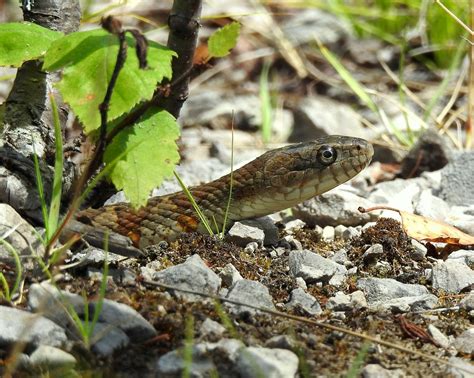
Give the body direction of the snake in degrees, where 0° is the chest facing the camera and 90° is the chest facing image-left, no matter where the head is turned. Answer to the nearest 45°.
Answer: approximately 270°

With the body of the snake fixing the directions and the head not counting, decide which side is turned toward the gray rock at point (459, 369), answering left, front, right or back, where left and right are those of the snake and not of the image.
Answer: right

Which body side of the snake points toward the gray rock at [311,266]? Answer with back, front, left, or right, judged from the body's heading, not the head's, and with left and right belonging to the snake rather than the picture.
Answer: right

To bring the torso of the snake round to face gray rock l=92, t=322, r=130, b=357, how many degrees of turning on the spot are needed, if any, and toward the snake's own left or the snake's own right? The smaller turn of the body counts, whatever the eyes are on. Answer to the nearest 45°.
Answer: approximately 90° to the snake's own right

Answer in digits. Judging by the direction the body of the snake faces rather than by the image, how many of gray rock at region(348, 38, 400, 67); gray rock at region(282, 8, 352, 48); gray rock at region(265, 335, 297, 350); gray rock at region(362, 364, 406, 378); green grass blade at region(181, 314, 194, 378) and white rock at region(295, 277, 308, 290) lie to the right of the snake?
4

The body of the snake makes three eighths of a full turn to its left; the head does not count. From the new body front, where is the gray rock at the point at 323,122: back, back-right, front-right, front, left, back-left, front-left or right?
front-right

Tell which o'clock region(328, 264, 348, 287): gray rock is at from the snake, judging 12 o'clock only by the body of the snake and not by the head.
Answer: The gray rock is roughly at 2 o'clock from the snake.

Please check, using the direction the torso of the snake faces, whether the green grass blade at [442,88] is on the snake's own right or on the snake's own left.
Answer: on the snake's own left

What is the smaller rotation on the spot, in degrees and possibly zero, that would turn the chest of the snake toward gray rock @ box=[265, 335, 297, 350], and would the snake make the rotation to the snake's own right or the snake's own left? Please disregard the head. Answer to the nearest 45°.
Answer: approximately 90° to the snake's own right
